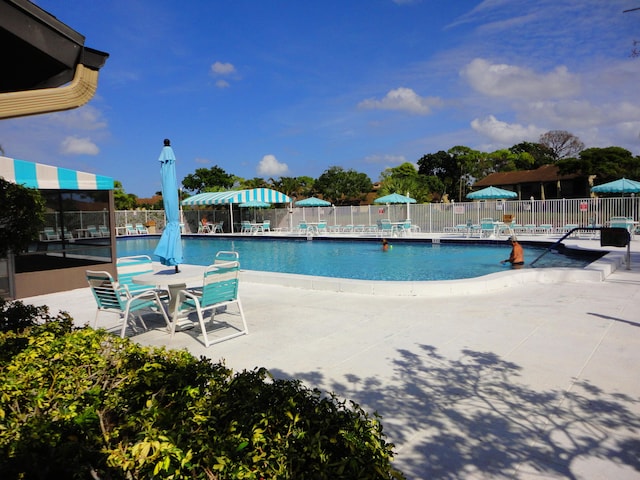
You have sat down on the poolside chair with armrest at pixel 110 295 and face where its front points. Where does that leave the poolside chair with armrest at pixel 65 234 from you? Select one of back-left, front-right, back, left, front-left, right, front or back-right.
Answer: front-left

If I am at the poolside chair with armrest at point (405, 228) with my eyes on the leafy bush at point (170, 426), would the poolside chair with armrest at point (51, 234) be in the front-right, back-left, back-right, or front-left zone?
front-right

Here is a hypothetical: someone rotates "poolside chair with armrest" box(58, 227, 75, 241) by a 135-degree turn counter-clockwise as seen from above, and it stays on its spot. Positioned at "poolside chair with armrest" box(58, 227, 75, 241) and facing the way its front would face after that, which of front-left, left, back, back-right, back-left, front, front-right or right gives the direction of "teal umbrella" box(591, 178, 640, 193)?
right

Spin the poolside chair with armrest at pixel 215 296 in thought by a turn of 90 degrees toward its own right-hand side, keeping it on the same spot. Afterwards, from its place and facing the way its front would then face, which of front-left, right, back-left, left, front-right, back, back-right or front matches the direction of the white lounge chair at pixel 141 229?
front-left

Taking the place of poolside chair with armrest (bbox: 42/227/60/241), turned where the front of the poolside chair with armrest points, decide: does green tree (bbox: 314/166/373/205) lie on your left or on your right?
on your left

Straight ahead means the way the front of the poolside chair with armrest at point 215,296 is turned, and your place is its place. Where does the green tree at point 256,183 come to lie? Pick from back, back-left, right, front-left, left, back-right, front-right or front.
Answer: front-right

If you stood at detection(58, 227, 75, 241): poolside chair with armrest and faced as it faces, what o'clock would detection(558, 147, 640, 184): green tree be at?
The green tree is roughly at 10 o'clock from the poolside chair with armrest.

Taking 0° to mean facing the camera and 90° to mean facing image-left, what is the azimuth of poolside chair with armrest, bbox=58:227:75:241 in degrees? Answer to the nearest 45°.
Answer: approximately 315°

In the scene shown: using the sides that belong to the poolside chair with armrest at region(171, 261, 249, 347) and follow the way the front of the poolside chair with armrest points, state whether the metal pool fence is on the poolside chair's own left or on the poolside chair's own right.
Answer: on the poolside chair's own right

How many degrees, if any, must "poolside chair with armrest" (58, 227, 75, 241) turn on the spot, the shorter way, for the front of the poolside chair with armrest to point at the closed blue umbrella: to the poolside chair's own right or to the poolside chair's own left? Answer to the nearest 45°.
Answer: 0° — it already faces it

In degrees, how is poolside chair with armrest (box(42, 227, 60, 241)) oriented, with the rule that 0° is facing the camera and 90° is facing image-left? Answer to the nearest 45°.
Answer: approximately 315°

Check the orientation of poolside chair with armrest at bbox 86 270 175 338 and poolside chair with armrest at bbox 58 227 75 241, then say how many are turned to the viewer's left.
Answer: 0

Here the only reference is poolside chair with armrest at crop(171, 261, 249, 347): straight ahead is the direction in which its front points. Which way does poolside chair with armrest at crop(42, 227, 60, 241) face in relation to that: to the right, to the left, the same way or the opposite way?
the opposite way

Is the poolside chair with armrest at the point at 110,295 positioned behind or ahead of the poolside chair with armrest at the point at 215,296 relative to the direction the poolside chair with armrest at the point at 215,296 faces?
ahead

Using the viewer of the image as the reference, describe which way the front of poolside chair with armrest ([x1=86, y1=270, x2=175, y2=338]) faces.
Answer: facing away from the viewer and to the right of the viewer

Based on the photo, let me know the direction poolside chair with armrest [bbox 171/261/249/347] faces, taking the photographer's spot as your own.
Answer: facing away from the viewer and to the left of the viewer
